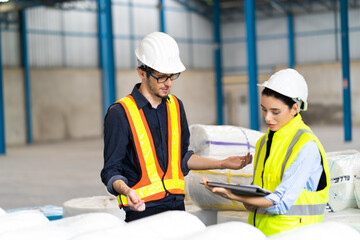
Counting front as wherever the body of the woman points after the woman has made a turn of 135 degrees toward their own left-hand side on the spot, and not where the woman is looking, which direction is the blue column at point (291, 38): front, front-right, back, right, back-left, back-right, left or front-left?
left

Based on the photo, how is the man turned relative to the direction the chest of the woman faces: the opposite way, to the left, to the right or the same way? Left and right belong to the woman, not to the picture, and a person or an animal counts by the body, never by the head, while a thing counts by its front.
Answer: to the left

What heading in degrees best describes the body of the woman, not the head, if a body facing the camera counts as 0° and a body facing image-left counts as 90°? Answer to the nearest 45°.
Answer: approximately 45°

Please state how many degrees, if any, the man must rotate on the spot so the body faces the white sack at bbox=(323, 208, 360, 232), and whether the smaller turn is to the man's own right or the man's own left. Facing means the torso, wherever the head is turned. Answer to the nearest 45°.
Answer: approximately 90° to the man's own left

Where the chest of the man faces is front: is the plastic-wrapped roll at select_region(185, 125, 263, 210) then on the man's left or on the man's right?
on the man's left

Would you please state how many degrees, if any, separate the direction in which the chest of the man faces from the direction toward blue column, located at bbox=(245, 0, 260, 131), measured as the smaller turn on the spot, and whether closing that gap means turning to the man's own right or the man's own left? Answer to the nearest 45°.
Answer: approximately 135° to the man's own left

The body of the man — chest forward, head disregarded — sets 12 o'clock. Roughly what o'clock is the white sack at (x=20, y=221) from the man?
The white sack is roughly at 3 o'clock from the man.

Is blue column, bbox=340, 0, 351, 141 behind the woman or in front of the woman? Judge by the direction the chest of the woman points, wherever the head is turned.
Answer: behind

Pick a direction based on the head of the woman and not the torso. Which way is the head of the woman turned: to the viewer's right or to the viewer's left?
to the viewer's left

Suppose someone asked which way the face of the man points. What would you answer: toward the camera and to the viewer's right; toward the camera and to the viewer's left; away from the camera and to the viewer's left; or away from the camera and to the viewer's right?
toward the camera and to the viewer's right

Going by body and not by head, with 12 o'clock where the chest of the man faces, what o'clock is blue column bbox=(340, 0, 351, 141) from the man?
The blue column is roughly at 8 o'clock from the man.
